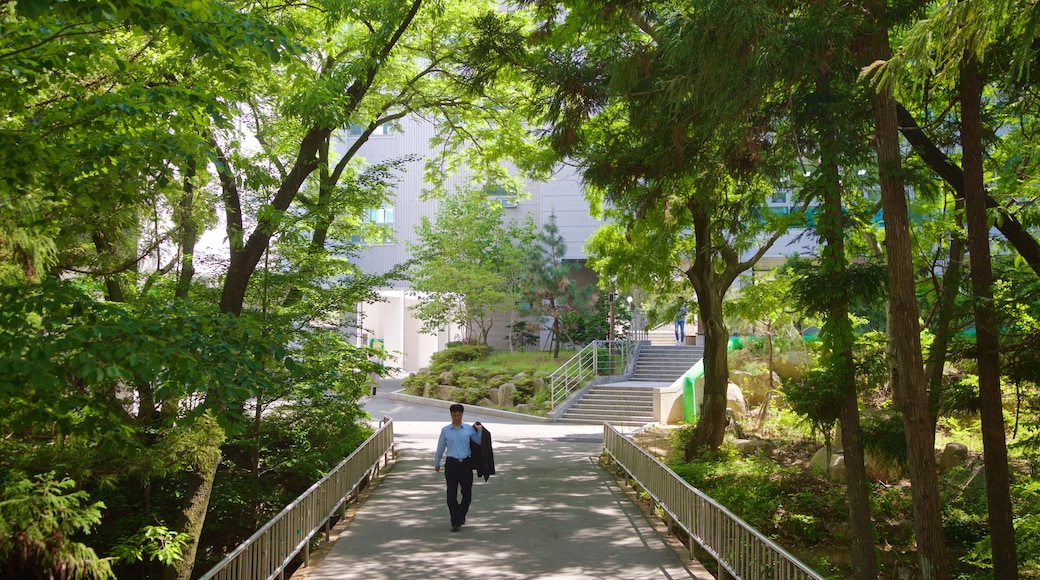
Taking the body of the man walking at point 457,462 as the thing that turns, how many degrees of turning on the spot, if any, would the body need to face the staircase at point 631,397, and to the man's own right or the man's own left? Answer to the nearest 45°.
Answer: approximately 180°

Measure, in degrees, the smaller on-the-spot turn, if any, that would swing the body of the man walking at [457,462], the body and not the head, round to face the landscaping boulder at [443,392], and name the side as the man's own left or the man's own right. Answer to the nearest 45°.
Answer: approximately 180°

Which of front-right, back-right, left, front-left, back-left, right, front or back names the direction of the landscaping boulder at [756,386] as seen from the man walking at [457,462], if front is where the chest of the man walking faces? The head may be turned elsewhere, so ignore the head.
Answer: back-left

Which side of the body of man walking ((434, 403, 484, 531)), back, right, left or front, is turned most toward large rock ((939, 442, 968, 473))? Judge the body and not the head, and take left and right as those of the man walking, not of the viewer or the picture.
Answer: left

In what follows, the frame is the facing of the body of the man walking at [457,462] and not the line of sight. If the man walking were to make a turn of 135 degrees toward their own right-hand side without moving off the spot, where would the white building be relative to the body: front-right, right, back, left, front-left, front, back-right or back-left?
front-right

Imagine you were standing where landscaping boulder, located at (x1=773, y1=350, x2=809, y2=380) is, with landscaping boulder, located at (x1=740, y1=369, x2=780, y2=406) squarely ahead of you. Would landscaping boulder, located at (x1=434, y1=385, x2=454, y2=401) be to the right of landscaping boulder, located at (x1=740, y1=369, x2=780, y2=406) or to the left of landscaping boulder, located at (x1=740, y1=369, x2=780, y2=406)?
right

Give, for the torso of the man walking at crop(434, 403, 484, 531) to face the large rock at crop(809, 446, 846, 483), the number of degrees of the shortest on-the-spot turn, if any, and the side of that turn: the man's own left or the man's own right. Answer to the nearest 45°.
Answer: approximately 135° to the man's own left

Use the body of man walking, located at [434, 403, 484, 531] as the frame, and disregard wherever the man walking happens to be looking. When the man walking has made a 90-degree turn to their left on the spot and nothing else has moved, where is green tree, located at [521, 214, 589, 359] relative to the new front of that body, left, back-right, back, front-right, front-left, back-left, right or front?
left

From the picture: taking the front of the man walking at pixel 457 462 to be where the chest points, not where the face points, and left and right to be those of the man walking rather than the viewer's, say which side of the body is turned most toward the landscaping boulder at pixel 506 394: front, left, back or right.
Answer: back

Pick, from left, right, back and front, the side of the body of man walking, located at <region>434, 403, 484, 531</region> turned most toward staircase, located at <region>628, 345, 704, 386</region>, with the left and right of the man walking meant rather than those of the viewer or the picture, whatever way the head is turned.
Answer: back

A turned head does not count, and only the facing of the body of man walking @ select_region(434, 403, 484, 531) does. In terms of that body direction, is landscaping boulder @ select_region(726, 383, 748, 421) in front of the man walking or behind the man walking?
behind

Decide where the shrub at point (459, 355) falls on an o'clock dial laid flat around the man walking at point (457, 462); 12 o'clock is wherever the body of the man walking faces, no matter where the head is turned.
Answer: The shrub is roughly at 6 o'clock from the man walking.

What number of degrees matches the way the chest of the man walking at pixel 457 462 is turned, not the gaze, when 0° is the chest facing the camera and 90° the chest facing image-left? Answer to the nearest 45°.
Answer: approximately 0°
